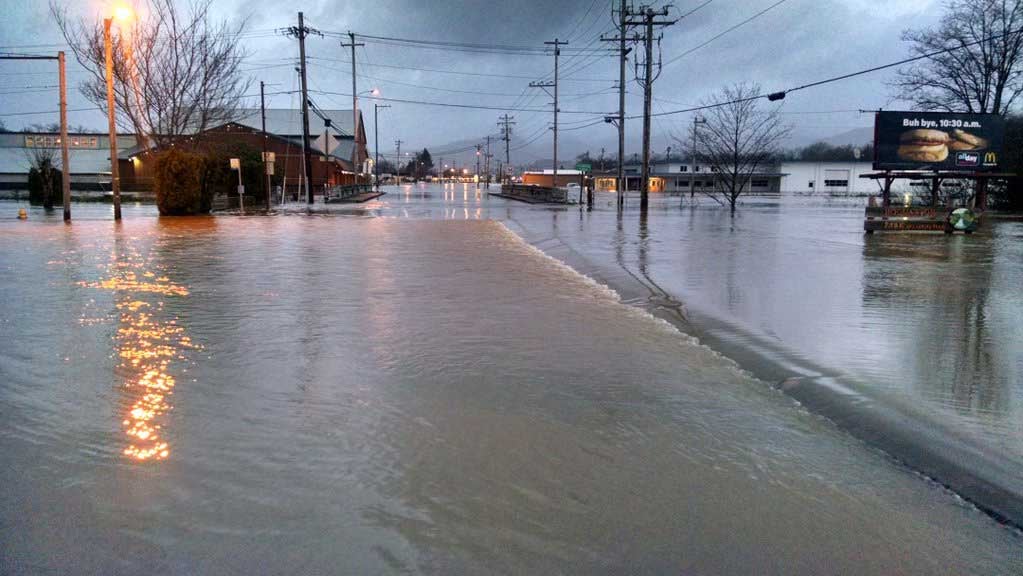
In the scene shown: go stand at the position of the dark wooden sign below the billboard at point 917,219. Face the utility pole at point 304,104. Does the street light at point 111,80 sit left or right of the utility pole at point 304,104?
left

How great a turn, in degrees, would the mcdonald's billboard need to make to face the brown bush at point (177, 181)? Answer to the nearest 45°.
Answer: approximately 90° to its right

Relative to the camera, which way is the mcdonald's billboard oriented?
toward the camera

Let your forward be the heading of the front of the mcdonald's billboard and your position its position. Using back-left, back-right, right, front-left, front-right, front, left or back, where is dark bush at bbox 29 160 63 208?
right

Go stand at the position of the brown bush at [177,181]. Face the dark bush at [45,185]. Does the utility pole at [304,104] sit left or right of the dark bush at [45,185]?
right

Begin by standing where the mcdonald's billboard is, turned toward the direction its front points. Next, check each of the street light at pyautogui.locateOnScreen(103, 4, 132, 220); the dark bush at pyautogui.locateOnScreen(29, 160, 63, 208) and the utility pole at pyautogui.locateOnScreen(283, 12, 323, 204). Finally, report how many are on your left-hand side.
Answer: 0

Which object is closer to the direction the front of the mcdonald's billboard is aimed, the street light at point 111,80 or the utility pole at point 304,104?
the street light

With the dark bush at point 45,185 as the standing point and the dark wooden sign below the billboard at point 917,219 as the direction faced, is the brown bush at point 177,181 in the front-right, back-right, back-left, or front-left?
front-right

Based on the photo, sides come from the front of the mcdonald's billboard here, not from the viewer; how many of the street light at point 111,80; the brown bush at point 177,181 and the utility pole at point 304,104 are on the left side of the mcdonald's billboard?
0

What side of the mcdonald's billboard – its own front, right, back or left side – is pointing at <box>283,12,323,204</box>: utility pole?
right

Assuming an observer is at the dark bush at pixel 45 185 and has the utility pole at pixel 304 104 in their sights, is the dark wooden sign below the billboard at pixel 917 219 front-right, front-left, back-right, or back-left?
front-right

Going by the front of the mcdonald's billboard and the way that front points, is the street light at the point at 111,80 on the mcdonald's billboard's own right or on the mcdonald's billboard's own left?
on the mcdonald's billboard's own right
